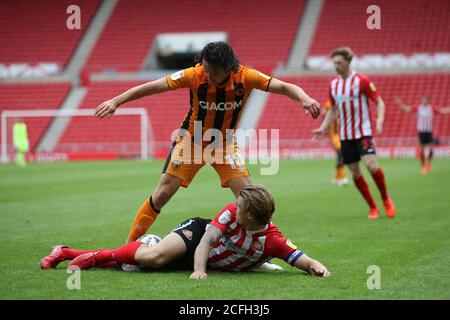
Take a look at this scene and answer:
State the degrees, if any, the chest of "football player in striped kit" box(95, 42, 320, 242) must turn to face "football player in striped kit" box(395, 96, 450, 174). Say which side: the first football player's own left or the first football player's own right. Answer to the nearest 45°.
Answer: approximately 135° to the first football player's own left

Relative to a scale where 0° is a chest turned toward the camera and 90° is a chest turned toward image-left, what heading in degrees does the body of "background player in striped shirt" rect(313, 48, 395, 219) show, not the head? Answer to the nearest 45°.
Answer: approximately 45°

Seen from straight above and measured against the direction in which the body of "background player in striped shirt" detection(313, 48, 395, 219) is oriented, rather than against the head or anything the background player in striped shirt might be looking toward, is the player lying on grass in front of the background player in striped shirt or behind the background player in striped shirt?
in front

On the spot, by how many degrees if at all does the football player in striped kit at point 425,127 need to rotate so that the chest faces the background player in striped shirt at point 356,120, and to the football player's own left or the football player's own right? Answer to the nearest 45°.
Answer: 0° — they already face them

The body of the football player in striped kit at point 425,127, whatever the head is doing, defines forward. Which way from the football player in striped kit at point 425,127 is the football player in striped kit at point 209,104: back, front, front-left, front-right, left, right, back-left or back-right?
front

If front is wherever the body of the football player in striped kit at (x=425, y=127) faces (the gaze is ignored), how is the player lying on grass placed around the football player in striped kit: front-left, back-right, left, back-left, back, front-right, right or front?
front

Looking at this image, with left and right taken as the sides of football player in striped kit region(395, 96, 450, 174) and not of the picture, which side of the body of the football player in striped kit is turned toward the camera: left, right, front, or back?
front

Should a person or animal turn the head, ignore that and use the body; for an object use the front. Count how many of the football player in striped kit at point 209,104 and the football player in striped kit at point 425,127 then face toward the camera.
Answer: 2
